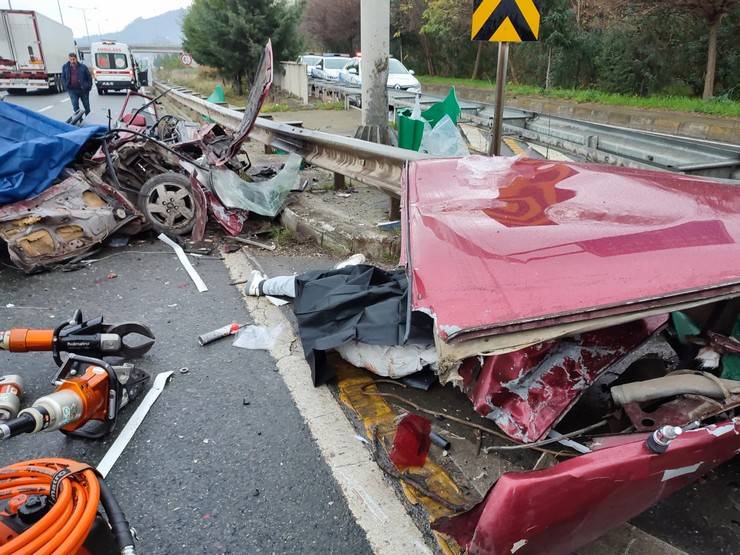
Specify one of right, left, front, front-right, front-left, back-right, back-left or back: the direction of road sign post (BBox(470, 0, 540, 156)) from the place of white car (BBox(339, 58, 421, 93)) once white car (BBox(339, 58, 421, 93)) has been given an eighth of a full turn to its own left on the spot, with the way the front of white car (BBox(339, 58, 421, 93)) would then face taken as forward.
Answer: right
